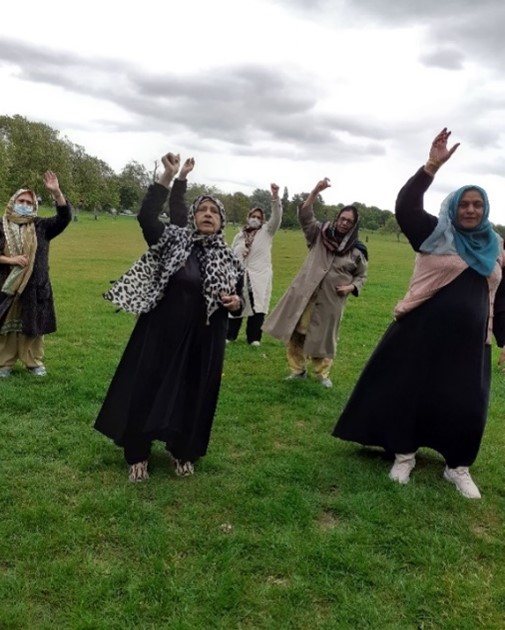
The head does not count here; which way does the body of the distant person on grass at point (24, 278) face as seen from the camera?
toward the camera

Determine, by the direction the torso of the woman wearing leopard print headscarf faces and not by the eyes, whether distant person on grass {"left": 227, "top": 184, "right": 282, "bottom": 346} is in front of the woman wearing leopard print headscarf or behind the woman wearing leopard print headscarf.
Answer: behind

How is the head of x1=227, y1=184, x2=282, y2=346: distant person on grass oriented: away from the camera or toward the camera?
toward the camera

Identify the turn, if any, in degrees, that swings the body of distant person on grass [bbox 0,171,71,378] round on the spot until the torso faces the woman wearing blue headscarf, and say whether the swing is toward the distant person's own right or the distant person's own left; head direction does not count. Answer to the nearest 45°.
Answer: approximately 45° to the distant person's own left

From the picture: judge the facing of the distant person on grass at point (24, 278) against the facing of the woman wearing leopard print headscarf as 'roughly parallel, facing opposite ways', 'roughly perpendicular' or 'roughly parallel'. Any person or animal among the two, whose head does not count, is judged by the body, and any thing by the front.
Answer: roughly parallel

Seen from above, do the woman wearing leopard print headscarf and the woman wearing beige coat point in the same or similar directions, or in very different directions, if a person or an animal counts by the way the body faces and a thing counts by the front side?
same or similar directions

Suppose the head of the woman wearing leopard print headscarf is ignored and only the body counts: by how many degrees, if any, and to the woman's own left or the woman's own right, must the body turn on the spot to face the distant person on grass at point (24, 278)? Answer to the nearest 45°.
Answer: approximately 135° to the woman's own right

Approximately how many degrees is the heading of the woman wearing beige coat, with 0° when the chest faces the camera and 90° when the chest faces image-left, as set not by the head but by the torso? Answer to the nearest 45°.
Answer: approximately 0°

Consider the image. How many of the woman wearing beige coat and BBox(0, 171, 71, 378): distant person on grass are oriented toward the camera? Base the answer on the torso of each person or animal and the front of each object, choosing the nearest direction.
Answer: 2

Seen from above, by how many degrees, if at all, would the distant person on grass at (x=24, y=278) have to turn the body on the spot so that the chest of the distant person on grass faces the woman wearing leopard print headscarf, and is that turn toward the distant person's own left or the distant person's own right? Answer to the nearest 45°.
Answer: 0° — they already face them

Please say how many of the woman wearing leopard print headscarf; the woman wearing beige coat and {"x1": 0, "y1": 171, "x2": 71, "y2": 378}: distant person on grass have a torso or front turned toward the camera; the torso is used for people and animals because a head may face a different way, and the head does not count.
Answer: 3

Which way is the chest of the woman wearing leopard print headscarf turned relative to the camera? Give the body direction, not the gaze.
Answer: toward the camera

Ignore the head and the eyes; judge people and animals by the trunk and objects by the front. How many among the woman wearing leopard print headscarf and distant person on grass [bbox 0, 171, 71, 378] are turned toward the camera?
2

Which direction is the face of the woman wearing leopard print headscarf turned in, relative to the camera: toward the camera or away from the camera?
toward the camera

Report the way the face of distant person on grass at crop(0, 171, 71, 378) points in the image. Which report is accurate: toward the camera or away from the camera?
toward the camera

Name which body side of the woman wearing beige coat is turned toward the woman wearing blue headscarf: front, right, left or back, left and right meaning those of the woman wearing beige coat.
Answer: front
